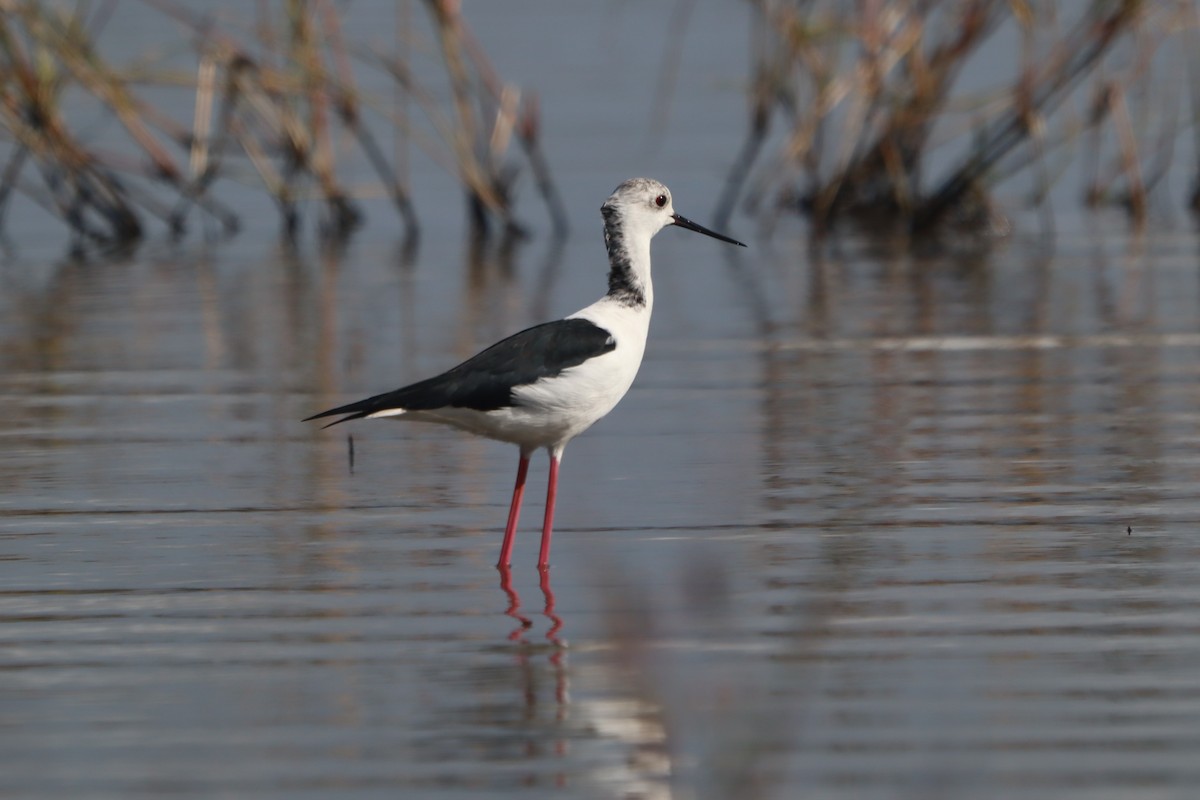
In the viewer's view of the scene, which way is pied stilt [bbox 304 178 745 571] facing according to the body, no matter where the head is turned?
to the viewer's right
